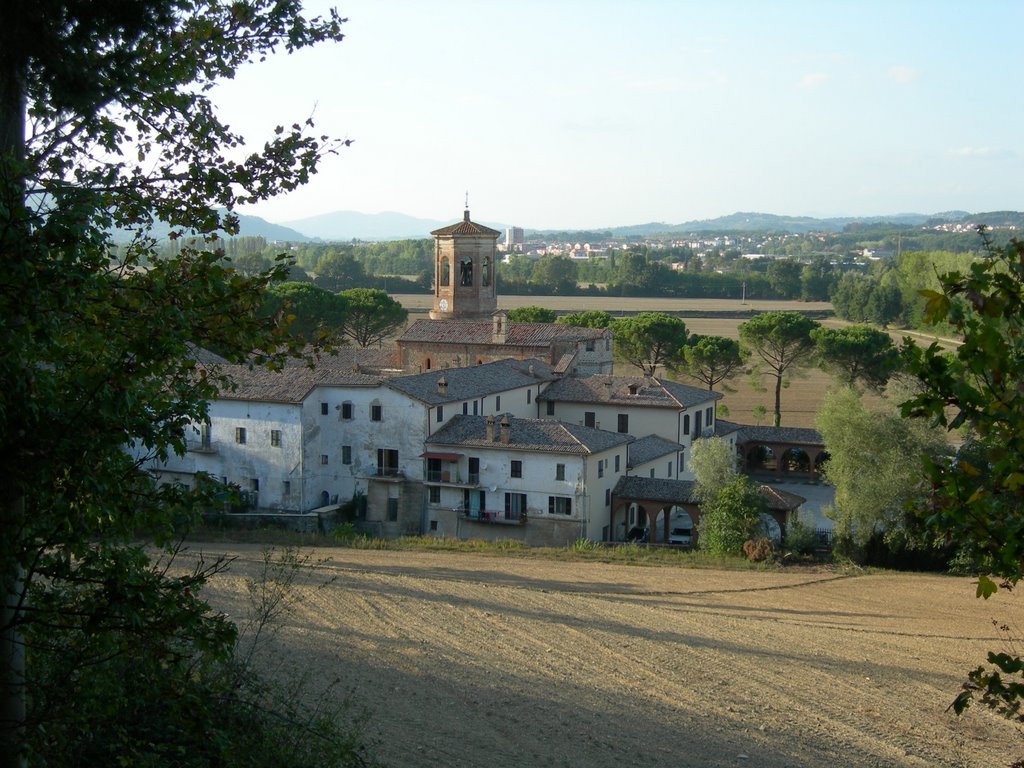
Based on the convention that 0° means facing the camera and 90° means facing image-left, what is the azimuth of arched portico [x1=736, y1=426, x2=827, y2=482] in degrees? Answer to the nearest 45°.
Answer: approximately 0°

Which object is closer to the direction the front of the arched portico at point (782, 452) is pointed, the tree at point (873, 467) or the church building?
the tree

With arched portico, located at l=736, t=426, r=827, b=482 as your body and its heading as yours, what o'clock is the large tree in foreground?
The large tree in foreground is roughly at 12 o'clock from the arched portico.

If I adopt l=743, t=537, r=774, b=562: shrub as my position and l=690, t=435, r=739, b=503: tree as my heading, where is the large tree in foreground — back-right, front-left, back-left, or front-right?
back-left

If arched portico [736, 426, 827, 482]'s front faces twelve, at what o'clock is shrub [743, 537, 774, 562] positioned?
The shrub is roughly at 12 o'clock from the arched portico.

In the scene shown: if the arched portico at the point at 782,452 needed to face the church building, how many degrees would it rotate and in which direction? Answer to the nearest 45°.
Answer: approximately 90° to its right
